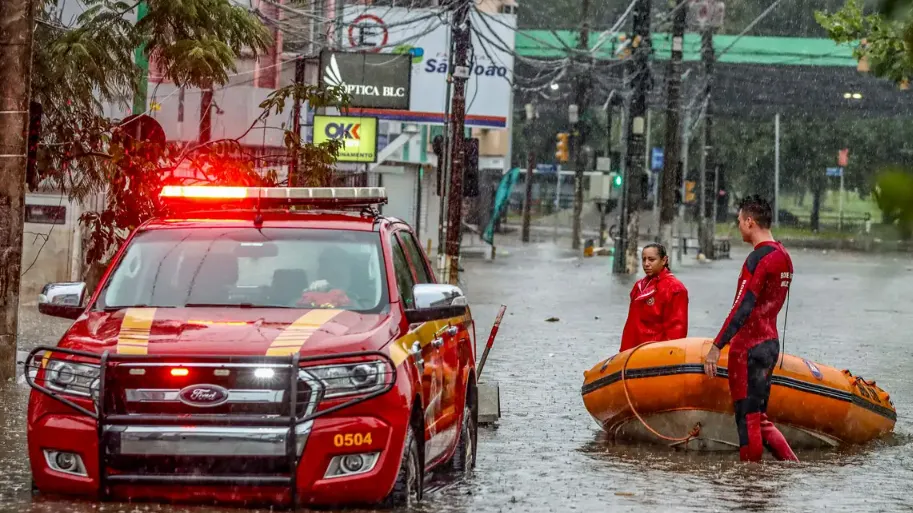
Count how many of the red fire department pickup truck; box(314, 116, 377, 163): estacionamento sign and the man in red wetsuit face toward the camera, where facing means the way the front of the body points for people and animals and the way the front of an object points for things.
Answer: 2

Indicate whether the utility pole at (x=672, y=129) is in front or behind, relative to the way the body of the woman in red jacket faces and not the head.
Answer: behind

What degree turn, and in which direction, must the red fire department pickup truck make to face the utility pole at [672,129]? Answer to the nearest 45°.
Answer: approximately 180°

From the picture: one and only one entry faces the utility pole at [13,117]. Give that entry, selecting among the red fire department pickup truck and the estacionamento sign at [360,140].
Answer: the estacionamento sign

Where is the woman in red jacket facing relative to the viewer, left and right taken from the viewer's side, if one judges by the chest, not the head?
facing the viewer and to the left of the viewer

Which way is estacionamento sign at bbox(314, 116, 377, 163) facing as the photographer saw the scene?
facing the viewer

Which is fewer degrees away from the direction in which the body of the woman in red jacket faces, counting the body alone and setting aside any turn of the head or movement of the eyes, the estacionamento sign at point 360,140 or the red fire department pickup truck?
the red fire department pickup truck

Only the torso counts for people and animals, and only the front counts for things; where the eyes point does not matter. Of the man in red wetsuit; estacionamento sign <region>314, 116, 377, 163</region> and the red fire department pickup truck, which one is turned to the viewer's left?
the man in red wetsuit

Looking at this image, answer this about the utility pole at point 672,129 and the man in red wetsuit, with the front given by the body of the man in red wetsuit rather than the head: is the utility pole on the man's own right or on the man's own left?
on the man's own right

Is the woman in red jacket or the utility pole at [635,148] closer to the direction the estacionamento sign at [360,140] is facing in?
the woman in red jacket

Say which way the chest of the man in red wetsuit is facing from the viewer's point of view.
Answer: to the viewer's left

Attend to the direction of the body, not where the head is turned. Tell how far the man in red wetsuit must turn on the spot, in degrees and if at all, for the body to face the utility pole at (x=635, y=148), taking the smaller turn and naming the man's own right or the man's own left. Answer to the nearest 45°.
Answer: approximately 90° to the man's own right

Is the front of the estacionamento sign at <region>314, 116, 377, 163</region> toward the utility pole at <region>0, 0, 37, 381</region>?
yes

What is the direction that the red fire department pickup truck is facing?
toward the camera
